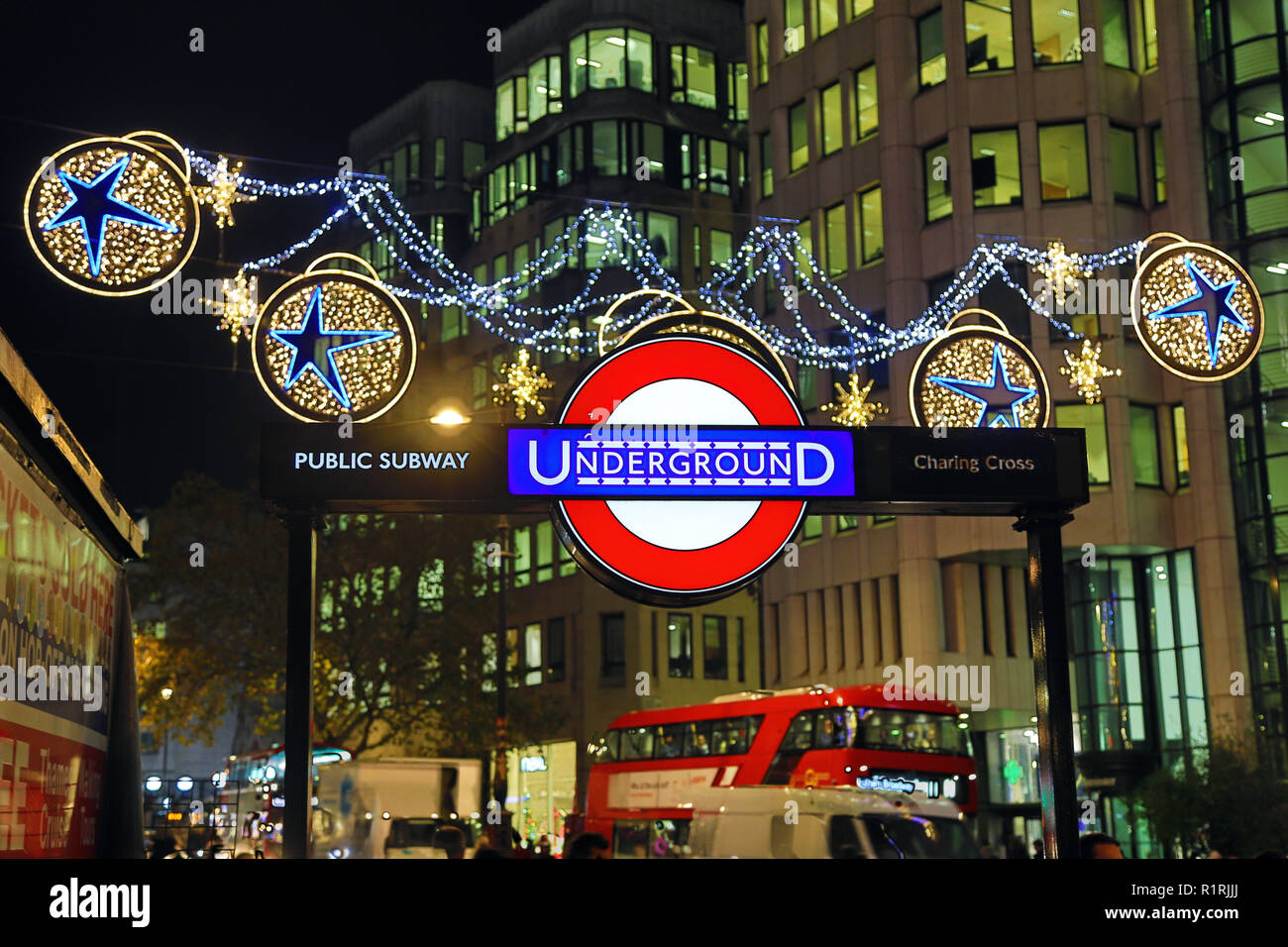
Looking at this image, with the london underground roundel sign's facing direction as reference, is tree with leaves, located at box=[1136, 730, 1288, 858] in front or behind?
behind

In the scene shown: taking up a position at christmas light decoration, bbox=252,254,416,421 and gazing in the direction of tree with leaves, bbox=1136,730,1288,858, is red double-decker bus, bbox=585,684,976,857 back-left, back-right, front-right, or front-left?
front-left

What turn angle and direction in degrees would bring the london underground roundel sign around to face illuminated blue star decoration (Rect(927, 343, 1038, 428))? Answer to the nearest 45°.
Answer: approximately 135° to its left

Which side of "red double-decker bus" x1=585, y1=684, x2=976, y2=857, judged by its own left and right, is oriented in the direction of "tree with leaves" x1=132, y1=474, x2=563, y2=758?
back

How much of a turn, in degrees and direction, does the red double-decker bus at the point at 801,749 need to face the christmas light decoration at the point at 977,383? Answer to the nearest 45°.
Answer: approximately 45° to its right

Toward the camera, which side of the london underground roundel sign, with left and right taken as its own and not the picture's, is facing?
front

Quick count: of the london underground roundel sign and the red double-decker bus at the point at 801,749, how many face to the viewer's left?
0

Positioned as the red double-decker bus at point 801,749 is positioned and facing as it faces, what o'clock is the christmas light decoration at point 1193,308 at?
The christmas light decoration is roughly at 1 o'clock from the red double-decker bus.

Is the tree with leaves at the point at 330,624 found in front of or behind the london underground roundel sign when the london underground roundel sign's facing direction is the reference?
behind

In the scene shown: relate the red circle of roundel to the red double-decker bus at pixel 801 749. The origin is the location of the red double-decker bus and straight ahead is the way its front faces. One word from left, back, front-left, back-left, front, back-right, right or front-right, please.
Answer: front-right

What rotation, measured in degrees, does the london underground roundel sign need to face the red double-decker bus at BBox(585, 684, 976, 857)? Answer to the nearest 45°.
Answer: approximately 180°

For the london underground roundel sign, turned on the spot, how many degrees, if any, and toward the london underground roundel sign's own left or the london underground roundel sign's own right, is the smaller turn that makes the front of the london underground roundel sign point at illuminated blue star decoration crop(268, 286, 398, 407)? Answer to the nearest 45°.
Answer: approximately 135° to the london underground roundel sign's own right

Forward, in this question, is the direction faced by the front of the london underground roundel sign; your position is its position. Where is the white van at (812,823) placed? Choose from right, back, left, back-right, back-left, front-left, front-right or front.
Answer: back

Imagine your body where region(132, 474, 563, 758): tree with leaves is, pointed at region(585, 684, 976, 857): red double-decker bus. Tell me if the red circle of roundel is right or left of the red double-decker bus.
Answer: right
